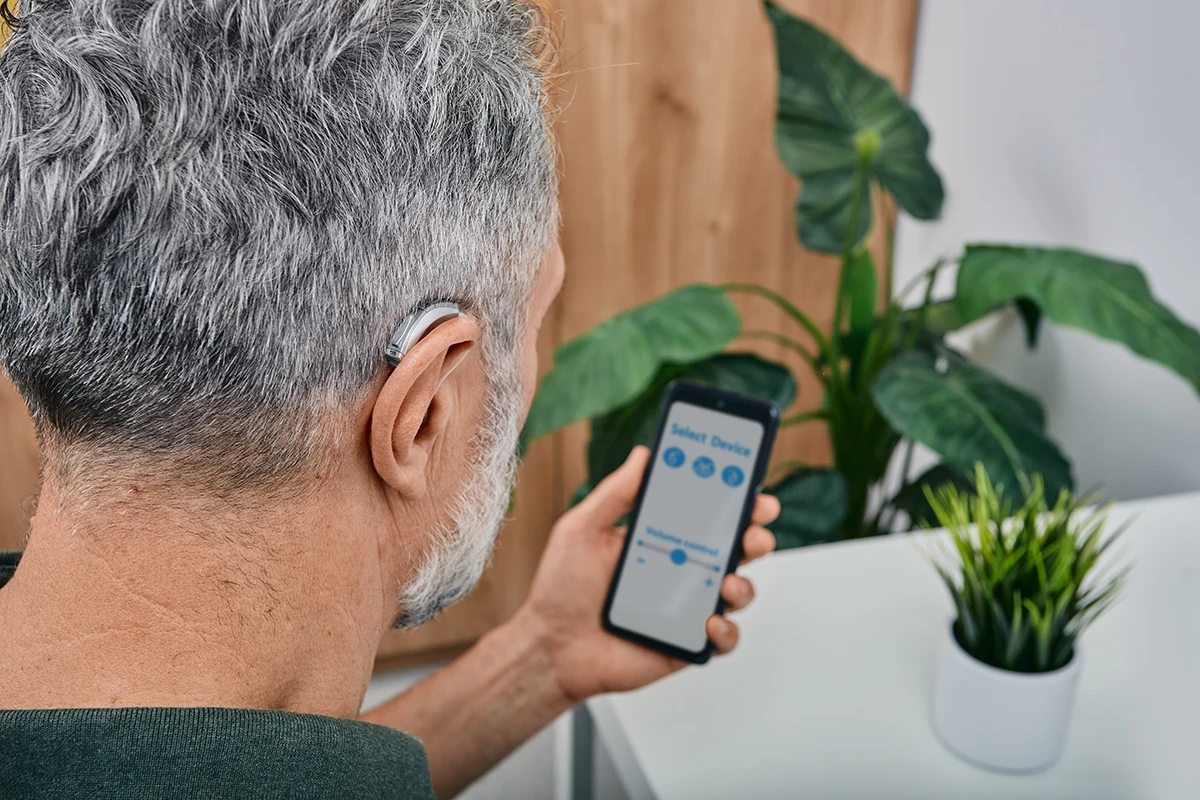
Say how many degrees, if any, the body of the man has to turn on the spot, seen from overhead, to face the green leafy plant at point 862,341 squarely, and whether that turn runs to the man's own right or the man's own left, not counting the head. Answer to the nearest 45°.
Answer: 0° — they already face it

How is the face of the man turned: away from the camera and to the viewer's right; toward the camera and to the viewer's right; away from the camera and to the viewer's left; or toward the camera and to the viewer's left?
away from the camera and to the viewer's right

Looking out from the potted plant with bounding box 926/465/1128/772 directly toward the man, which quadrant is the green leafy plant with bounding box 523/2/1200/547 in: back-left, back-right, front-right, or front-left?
back-right

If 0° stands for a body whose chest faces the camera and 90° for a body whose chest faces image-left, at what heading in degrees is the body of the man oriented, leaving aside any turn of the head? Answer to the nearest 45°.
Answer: approximately 225°
